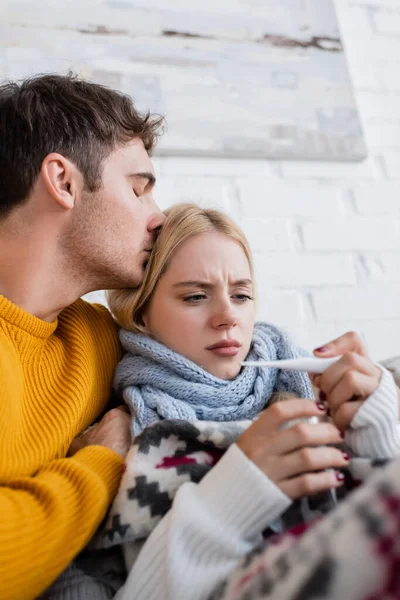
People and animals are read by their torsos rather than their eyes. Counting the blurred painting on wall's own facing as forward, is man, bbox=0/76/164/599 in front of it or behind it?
in front

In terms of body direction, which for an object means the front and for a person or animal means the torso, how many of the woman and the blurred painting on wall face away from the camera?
0

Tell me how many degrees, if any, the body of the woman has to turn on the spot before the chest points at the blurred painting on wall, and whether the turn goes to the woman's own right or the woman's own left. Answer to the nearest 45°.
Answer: approximately 135° to the woman's own left

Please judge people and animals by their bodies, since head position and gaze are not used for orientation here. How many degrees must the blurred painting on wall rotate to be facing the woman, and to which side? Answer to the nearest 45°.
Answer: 0° — it already faces them

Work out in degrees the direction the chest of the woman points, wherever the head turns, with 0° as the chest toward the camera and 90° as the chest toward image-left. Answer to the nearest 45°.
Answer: approximately 315°

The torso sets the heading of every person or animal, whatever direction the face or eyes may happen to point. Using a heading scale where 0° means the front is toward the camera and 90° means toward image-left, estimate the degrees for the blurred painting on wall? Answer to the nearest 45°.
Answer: approximately 0°

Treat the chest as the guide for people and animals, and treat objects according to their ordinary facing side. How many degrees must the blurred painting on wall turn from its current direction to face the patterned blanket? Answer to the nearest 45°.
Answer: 0° — it already faces it

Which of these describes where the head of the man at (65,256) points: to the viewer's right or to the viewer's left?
to the viewer's right
